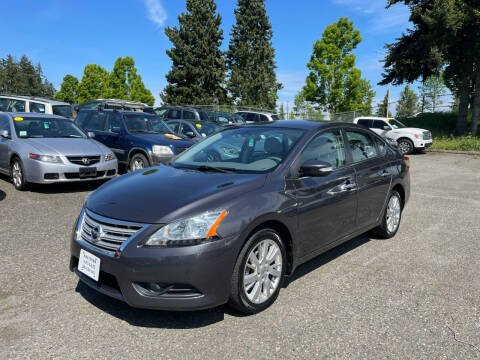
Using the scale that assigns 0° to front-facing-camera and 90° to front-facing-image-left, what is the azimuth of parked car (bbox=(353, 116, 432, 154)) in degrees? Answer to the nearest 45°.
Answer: approximately 315°

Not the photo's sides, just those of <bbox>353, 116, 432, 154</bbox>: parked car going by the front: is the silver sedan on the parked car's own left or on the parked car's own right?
on the parked car's own right

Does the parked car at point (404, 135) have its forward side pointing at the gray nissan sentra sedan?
no

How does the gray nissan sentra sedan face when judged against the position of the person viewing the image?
facing the viewer and to the left of the viewer

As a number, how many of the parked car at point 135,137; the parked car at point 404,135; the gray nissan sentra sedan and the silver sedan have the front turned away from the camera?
0

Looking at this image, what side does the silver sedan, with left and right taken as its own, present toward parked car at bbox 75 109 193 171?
left

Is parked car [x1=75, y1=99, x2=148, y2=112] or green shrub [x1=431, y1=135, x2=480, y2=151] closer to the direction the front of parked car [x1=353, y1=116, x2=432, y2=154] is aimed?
the green shrub

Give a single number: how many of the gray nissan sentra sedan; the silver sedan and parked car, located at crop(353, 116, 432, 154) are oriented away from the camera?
0

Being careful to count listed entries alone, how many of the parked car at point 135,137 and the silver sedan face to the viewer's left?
0

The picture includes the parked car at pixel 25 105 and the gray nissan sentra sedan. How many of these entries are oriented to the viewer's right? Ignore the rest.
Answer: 0

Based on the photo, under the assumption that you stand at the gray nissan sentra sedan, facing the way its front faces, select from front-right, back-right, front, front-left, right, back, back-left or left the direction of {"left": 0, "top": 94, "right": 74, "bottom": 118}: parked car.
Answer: right

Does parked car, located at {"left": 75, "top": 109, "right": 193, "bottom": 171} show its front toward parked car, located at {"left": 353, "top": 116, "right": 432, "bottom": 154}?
no

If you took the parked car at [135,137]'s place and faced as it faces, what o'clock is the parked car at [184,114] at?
the parked car at [184,114] is roughly at 8 o'clock from the parked car at [135,137].

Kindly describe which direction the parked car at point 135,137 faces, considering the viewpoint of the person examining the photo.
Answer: facing the viewer and to the right of the viewer

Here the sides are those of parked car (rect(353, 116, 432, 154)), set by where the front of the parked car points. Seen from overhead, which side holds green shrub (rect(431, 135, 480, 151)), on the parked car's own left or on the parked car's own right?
on the parked car's own left

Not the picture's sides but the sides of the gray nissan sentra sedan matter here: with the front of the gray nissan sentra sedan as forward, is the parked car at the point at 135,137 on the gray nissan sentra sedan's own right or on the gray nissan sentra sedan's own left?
on the gray nissan sentra sedan's own right

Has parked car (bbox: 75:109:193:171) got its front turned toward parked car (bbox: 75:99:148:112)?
no

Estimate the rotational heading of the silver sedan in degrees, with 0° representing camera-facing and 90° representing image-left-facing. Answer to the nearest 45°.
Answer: approximately 315°

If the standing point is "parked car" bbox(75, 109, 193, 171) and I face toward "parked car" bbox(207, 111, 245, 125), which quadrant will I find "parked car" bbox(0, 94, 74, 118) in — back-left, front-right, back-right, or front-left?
front-left
